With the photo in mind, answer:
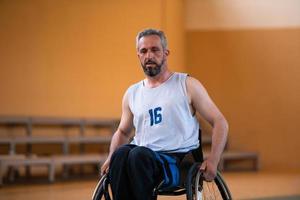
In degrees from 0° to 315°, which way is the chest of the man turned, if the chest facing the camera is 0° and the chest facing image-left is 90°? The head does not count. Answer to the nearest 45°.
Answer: approximately 45°
